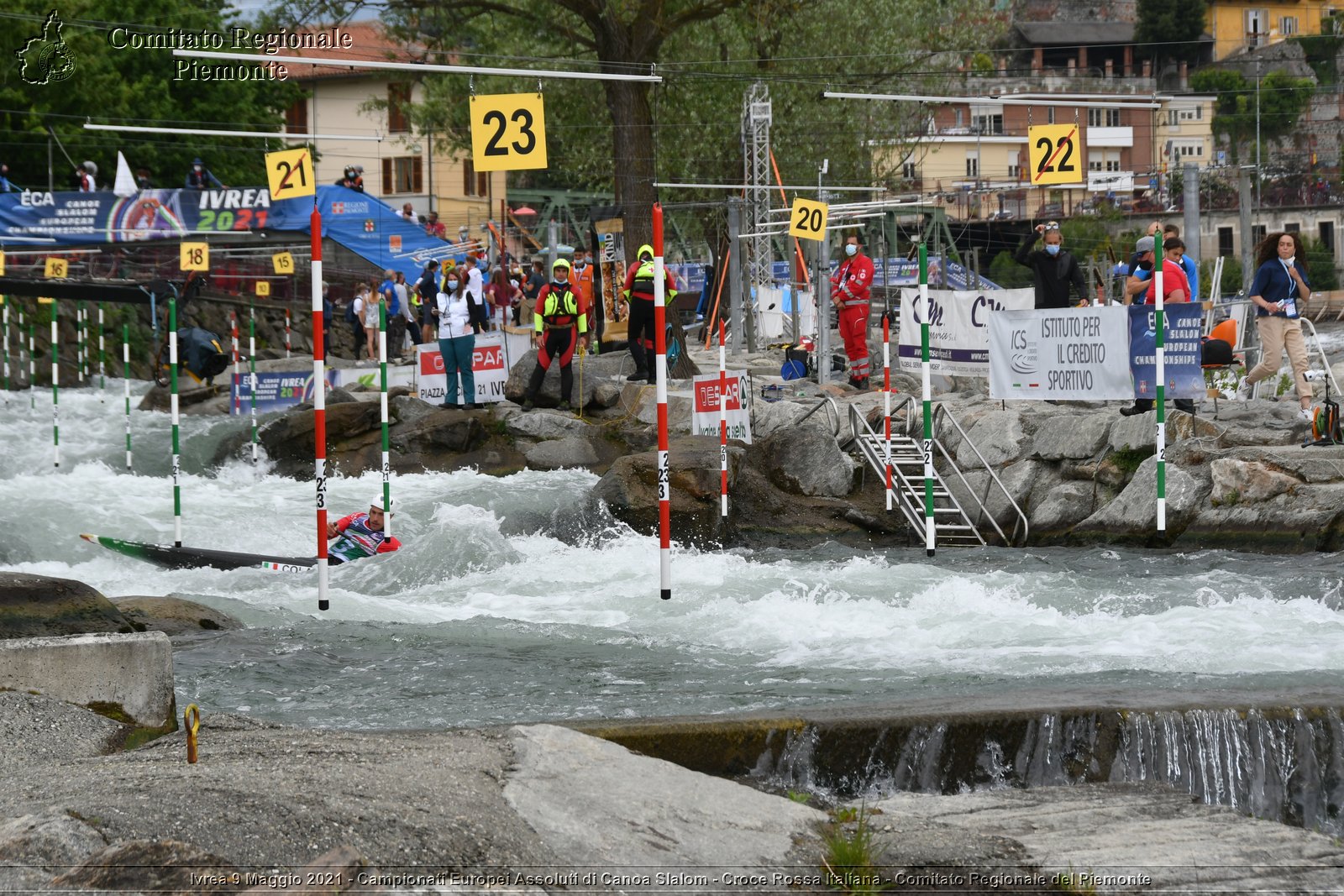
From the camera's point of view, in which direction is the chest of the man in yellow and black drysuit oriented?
toward the camera

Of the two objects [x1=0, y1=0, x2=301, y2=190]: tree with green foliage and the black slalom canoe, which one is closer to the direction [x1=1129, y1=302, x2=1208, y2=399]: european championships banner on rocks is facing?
the black slalom canoe

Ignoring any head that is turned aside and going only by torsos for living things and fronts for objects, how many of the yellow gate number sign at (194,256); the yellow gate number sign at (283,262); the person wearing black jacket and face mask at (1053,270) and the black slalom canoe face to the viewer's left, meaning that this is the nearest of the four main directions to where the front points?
1

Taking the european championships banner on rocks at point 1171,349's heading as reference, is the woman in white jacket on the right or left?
on its right

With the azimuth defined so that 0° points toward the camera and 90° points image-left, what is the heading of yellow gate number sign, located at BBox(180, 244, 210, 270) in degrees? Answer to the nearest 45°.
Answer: approximately 0°

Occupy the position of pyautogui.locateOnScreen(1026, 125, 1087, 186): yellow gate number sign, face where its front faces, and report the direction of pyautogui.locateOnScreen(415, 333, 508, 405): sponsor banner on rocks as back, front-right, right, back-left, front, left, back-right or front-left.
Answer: right

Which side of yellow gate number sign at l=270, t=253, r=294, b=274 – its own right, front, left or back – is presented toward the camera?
front

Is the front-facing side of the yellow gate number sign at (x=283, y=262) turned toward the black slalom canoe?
yes

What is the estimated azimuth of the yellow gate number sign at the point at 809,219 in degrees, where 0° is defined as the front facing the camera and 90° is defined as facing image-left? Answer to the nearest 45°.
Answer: approximately 0°

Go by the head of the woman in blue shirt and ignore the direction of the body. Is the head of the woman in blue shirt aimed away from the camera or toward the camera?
toward the camera

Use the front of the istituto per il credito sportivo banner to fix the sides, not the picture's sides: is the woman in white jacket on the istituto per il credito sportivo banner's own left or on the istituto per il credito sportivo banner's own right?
on the istituto per il credito sportivo banner's own right

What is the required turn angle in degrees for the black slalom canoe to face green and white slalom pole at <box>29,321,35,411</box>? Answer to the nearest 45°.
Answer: approximately 90° to its right
